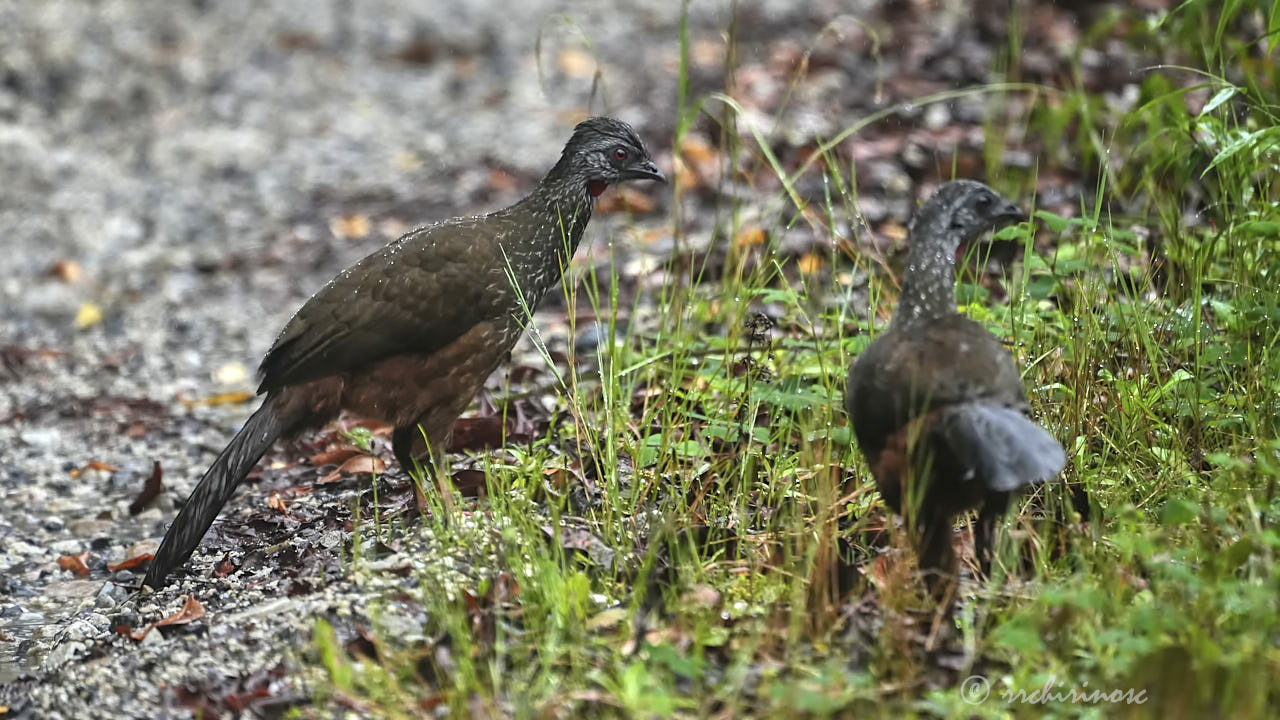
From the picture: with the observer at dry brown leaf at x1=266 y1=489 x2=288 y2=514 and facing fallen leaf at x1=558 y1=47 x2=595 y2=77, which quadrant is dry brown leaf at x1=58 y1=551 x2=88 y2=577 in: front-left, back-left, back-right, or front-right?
back-left

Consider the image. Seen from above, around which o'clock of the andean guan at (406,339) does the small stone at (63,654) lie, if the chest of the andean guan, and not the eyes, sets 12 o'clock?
The small stone is roughly at 5 o'clock from the andean guan.

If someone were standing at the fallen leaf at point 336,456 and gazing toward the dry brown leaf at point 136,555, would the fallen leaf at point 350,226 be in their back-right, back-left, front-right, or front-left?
back-right

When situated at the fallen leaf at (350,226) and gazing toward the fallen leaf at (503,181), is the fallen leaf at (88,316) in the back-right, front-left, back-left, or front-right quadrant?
back-right

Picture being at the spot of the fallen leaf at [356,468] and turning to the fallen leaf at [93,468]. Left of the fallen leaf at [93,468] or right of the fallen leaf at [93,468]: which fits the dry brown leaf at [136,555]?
left

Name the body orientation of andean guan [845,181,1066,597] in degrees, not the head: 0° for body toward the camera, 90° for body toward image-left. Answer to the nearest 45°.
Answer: approximately 135°

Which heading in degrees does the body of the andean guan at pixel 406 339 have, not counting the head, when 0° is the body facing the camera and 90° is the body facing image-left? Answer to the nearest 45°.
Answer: approximately 270°

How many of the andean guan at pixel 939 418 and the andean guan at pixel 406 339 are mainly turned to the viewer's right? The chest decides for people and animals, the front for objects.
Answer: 1
